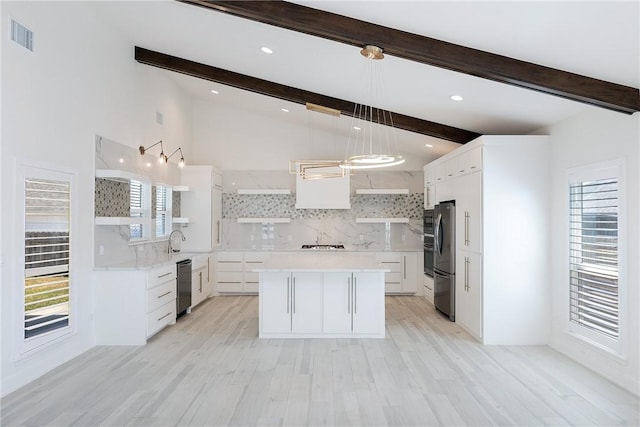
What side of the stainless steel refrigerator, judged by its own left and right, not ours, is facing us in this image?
left

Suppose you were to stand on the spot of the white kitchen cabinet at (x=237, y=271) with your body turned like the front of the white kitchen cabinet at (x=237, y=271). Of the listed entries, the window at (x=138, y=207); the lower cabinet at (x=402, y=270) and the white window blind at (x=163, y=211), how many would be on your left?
1

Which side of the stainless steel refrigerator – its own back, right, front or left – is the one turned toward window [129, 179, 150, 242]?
front

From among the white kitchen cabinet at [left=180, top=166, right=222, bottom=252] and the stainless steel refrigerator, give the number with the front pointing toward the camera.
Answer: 0

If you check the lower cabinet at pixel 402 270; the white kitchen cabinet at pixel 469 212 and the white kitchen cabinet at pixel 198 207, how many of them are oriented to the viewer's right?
1

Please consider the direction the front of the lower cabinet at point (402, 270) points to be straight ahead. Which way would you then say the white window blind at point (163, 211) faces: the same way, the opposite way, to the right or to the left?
to the left

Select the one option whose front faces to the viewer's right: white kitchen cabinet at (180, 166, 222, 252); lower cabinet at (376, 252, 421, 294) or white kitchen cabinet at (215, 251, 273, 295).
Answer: white kitchen cabinet at (180, 166, 222, 252)

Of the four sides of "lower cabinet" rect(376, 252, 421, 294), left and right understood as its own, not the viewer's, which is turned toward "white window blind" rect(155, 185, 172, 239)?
right

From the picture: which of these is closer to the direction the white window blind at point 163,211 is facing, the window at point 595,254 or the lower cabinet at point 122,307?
the window

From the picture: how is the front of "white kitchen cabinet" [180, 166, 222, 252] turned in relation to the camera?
facing to the right of the viewer

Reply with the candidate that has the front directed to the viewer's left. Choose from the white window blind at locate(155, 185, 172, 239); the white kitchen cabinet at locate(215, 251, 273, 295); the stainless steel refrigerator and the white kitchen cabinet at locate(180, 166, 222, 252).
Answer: the stainless steel refrigerator

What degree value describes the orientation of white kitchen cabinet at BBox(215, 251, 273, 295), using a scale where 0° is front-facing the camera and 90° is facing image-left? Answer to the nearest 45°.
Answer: approximately 0°
